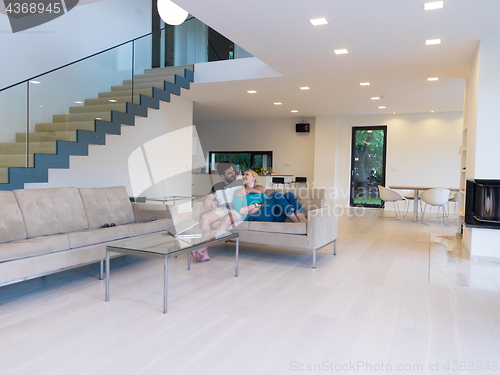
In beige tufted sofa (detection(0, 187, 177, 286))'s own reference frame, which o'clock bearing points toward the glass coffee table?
The glass coffee table is roughly at 12 o'clock from the beige tufted sofa.

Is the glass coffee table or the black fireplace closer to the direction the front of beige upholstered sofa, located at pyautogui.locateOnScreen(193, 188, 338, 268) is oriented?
the glass coffee table

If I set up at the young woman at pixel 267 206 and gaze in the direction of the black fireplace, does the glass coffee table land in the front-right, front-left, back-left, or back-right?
back-right

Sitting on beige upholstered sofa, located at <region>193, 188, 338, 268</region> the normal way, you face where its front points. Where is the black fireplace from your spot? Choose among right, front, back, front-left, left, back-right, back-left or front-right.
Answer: back-left

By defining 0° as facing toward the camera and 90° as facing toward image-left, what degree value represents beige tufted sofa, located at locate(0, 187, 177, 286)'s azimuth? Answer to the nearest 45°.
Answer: approximately 315°

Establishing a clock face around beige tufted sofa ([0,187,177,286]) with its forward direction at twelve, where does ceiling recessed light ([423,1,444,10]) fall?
The ceiling recessed light is roughly at 11 o'clock from the beige tufted sofa.

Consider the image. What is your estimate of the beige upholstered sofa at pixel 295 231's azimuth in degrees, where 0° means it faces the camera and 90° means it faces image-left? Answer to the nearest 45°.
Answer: approximately 45°
